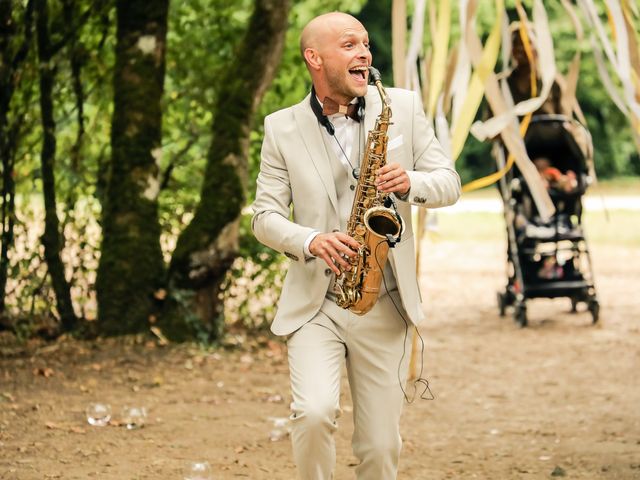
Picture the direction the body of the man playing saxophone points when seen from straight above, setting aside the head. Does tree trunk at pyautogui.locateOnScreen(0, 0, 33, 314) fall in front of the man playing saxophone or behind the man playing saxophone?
behind

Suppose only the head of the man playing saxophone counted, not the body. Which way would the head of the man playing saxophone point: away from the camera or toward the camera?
toward the camera

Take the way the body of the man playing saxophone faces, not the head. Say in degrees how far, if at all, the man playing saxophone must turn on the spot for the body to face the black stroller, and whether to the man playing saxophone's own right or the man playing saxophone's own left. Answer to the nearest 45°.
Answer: approximately 180°

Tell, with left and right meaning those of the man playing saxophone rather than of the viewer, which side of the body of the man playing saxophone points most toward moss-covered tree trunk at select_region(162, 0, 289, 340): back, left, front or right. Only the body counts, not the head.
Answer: back

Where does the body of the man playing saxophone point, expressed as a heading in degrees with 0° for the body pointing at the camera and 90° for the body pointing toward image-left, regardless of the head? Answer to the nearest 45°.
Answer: approximately 0°

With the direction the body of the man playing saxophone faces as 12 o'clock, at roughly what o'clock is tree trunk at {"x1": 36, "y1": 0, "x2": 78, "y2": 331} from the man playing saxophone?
The tree trunk is roughly at 5 o'clock from the man playing saxophone.

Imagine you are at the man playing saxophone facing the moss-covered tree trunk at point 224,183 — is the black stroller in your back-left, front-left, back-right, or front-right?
front-right

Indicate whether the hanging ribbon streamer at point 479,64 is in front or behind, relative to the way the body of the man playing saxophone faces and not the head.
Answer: behind
